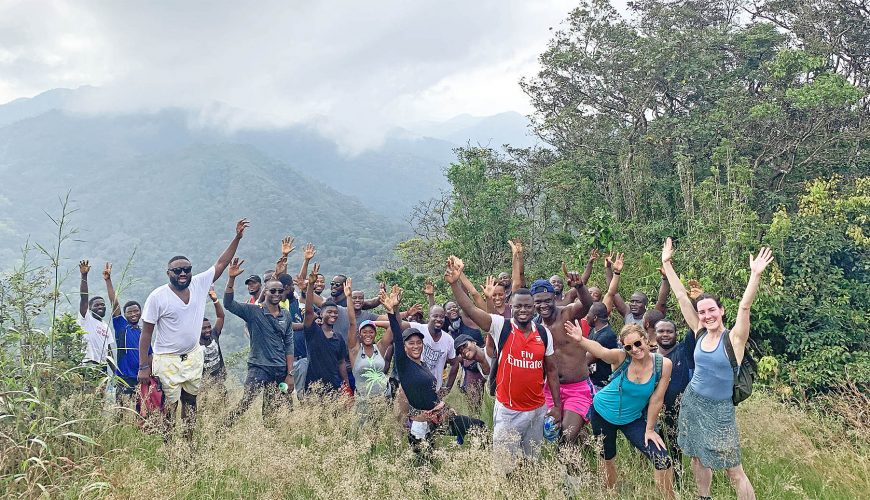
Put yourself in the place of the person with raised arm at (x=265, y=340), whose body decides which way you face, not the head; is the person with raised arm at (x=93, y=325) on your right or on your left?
on your right

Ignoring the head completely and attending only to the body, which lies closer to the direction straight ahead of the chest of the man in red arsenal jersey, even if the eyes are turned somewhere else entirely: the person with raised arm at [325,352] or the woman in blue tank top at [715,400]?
the woman in blue tank top

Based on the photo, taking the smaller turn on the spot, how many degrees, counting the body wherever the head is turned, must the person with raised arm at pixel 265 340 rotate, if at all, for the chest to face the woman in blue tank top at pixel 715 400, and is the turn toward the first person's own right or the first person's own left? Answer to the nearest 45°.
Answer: approximately 45° to the first person's own left

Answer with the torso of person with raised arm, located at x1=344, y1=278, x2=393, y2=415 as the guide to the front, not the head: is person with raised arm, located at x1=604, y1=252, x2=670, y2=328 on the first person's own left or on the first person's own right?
on the first person's own left

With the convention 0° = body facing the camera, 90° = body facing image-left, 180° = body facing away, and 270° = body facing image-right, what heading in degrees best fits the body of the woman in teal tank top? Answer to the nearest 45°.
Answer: approximately 0°

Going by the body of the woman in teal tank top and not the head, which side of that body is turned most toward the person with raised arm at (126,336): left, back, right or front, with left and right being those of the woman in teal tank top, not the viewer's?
right

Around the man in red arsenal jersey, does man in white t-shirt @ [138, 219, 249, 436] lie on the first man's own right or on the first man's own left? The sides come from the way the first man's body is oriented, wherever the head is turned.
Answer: on the first man's own right

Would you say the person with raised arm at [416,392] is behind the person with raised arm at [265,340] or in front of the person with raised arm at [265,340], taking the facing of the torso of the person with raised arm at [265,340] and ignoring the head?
in front
